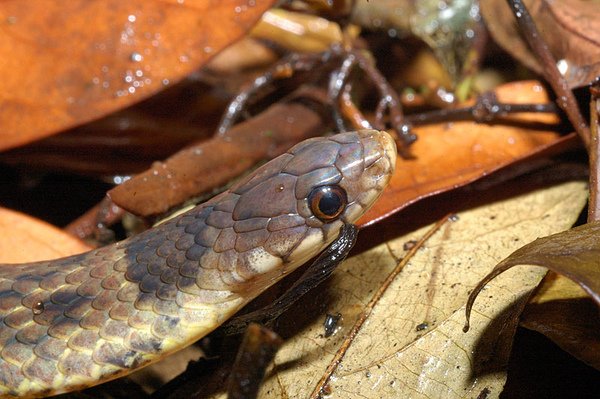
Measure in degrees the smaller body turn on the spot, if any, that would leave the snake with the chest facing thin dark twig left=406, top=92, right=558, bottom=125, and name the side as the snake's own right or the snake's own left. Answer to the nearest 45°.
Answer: approximately 45° to the snake's own left

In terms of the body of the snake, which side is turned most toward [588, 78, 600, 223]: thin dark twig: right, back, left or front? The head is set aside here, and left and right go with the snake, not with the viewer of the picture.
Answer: front

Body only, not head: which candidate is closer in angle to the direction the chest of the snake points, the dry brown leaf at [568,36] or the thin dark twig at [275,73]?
the dry brown leaf

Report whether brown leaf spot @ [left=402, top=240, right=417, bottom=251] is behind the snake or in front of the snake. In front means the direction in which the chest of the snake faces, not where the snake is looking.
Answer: in front

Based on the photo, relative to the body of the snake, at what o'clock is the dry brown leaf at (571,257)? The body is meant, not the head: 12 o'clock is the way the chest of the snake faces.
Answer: The dry brown leaf is roughly at 1 o'clock from the snake.

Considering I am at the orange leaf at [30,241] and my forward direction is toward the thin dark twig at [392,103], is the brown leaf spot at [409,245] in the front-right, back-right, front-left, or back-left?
front-right

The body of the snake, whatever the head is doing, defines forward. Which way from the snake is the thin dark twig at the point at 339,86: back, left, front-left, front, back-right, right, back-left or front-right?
front-left

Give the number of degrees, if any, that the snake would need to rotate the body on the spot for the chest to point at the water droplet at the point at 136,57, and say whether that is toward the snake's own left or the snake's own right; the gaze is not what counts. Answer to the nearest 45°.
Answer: approximately 90° to the snake's own left

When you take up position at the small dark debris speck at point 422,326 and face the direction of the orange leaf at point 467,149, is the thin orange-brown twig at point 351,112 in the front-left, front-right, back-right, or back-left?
front-left

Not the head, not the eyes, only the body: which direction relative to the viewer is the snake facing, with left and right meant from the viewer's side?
facing to the right of the viewer

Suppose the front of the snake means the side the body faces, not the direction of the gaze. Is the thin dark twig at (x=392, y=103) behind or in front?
in front
